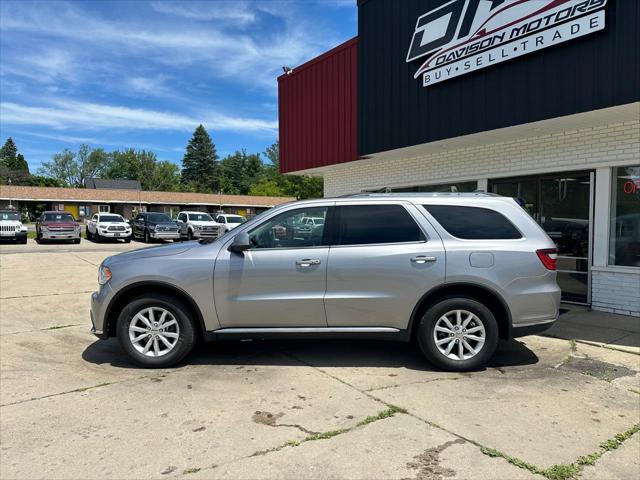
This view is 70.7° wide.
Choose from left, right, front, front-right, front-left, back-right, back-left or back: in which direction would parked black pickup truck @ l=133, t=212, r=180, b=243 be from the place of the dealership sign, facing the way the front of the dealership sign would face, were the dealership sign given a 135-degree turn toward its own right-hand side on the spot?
front-left

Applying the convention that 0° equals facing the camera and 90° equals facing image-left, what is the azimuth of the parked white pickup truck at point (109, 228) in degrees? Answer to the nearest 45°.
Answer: approximately 315°

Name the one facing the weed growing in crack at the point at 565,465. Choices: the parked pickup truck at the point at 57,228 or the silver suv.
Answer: the parked pickup truck

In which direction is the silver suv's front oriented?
to the viewer's left

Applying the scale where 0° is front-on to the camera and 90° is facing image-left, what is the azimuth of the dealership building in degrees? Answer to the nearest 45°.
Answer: approximately 45°

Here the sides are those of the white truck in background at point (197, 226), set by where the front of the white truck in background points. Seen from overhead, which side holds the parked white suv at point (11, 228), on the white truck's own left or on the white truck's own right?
on the white truck's own right

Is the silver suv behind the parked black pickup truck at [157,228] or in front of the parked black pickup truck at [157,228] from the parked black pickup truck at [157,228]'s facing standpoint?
in front

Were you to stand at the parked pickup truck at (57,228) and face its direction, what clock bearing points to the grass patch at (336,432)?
The grass patch is roughly at 12 o'clock from the parked pickup truck.

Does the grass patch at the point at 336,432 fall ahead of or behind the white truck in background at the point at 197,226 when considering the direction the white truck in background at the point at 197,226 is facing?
ahead

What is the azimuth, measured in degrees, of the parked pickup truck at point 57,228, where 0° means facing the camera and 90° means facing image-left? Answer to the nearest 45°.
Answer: approximately 0°

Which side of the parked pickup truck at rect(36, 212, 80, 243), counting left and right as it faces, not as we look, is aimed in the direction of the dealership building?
front

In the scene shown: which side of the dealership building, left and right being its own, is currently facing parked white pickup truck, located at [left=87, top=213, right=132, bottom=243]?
right

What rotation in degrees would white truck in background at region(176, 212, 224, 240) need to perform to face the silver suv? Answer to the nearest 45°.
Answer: approximately 45° to its right

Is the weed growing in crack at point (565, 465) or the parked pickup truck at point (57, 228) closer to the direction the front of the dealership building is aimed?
the weed growing in crack

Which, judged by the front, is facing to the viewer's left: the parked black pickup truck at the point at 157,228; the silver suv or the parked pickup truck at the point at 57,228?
the silver suv
